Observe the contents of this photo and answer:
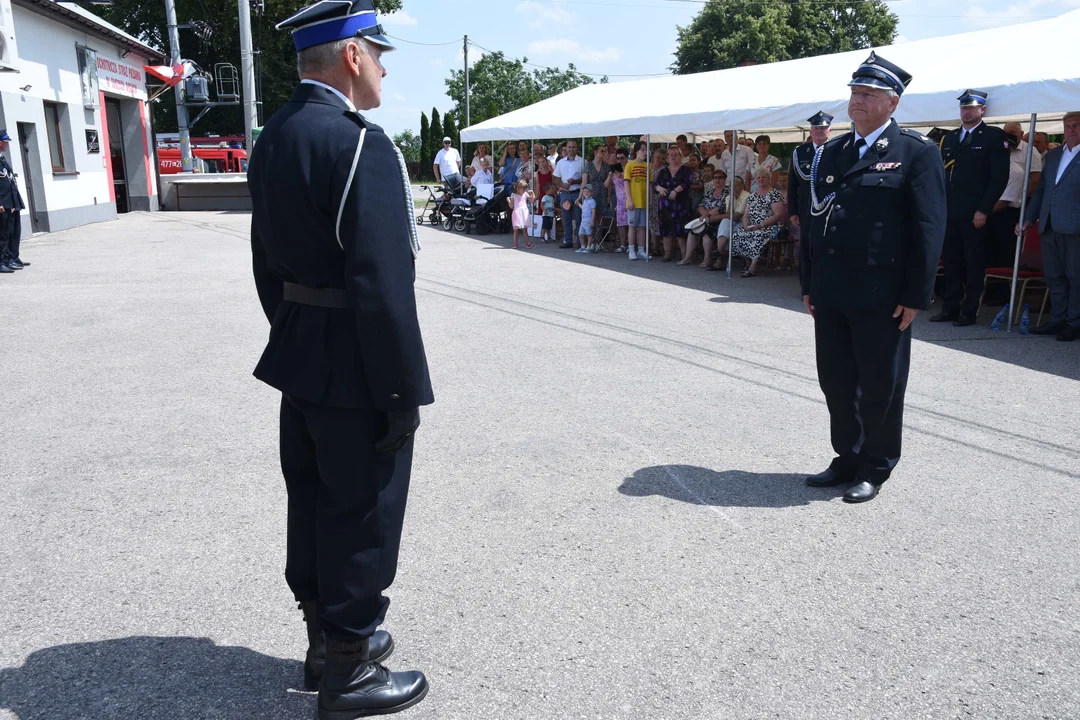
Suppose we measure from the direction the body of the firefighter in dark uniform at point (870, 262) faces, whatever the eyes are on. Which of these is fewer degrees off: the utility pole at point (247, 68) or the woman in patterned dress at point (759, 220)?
the utility pole

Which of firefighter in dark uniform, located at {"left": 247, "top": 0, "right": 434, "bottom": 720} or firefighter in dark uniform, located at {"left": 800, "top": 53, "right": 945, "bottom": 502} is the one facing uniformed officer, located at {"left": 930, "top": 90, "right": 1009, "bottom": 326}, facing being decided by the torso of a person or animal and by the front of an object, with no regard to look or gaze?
firefighter in dark uniform, located at {"left": 247, "top": 0, "right": 434, "bottom": 720}

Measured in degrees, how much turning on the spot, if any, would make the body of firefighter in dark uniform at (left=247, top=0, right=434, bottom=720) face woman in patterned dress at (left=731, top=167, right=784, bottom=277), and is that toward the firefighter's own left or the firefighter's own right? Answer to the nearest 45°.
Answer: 0° — they already face them

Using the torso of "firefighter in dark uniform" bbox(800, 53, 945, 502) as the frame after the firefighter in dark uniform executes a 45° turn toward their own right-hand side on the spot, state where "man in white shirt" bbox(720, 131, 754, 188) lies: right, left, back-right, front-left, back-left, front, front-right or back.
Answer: right

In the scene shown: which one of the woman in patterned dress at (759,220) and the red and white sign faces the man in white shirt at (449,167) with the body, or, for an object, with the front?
the red and white sign

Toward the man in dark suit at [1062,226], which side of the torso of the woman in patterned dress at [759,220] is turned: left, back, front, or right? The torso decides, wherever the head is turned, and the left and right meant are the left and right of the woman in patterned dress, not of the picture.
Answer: left

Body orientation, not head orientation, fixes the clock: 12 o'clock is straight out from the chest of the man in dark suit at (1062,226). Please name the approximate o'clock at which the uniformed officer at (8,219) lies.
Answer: The uniformed officer is roughly at 1 o'clock from the man in dark suit.

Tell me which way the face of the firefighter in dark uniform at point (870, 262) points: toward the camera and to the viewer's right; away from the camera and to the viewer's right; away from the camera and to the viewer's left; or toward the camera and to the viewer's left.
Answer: toward the camera and to the viewer's left

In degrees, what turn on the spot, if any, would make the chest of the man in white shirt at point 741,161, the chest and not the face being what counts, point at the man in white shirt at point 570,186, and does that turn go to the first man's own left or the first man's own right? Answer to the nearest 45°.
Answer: approximately 90° to the first man's own right

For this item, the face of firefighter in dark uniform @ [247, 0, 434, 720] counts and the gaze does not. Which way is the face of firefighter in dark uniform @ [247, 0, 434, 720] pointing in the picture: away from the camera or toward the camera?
away from the camera

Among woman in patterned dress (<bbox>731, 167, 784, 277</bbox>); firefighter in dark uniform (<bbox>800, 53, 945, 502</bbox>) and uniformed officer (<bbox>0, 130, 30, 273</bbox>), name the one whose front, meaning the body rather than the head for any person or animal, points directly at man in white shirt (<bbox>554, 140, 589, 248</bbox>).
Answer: the uniformed officer
